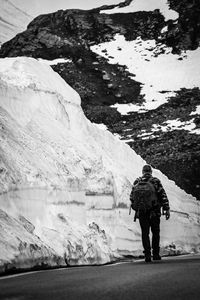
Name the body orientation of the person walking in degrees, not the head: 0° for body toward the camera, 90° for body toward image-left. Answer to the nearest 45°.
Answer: approximately 180°
